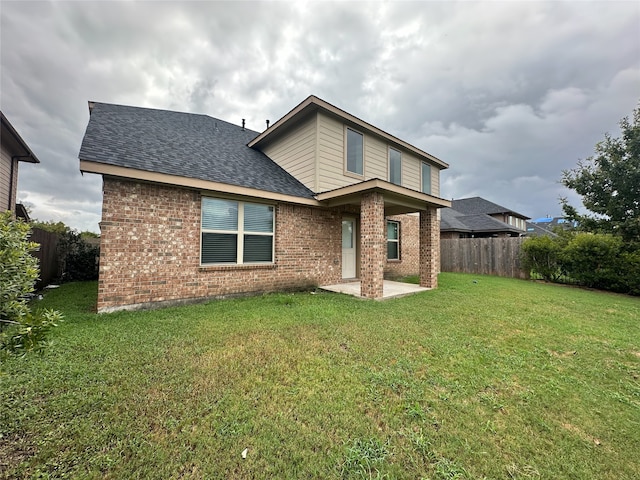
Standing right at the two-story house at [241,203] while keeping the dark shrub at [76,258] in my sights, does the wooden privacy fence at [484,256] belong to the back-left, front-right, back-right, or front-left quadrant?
back-right

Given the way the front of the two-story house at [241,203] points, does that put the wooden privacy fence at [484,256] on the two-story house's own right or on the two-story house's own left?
on the two-story house's own right

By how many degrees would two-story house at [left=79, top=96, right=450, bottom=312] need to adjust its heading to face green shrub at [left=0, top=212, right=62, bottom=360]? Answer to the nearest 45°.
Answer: approximately 135° to its left
